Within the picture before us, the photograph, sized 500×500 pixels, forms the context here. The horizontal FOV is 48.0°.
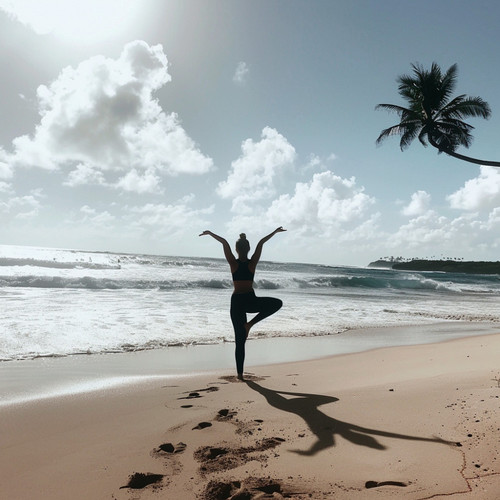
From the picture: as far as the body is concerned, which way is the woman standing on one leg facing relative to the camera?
away from the camera

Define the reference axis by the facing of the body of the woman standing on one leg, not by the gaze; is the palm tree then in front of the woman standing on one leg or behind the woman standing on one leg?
in front
